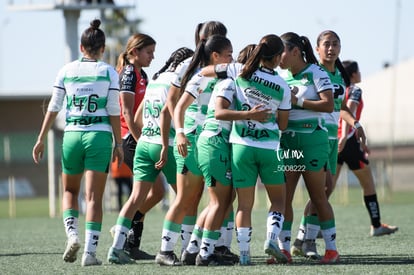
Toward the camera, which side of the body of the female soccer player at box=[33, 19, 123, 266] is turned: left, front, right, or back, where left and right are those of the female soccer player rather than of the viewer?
back

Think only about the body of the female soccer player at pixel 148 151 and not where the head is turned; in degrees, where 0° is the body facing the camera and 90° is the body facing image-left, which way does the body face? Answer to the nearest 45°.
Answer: approximately 225°

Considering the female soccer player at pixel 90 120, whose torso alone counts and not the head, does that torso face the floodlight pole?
yes

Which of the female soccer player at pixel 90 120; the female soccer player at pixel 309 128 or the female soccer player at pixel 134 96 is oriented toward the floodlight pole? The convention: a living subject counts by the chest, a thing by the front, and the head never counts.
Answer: the female soccer player at pixel 90 120

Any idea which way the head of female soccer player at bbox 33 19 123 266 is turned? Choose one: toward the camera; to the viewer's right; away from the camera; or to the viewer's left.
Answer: away from the camera

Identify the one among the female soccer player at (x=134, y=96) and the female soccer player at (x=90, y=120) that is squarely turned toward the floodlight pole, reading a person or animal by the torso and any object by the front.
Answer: the female soccer player at (x=90, y=120)

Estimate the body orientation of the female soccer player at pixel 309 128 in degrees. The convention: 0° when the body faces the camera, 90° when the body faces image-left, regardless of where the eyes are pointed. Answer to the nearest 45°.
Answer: approximately 45°

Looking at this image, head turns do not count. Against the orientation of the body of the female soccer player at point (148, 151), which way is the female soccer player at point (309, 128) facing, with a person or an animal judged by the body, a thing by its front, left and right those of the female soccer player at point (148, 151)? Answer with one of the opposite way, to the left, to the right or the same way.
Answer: the opposite way

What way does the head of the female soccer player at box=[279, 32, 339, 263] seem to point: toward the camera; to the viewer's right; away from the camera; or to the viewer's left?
to the viewer's left

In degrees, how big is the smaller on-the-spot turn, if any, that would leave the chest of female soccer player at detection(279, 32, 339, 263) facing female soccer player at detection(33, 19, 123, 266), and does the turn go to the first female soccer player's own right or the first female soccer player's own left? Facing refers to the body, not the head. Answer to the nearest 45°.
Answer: approximately 45° to the first female soccer player's own right

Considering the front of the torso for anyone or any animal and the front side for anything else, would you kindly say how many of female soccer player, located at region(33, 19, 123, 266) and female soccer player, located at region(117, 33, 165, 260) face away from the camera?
1

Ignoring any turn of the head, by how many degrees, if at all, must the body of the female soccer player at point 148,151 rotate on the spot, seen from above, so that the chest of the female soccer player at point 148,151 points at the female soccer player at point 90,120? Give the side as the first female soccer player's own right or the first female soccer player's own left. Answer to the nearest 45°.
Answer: approximately 135° to the first female soccer player's own left
